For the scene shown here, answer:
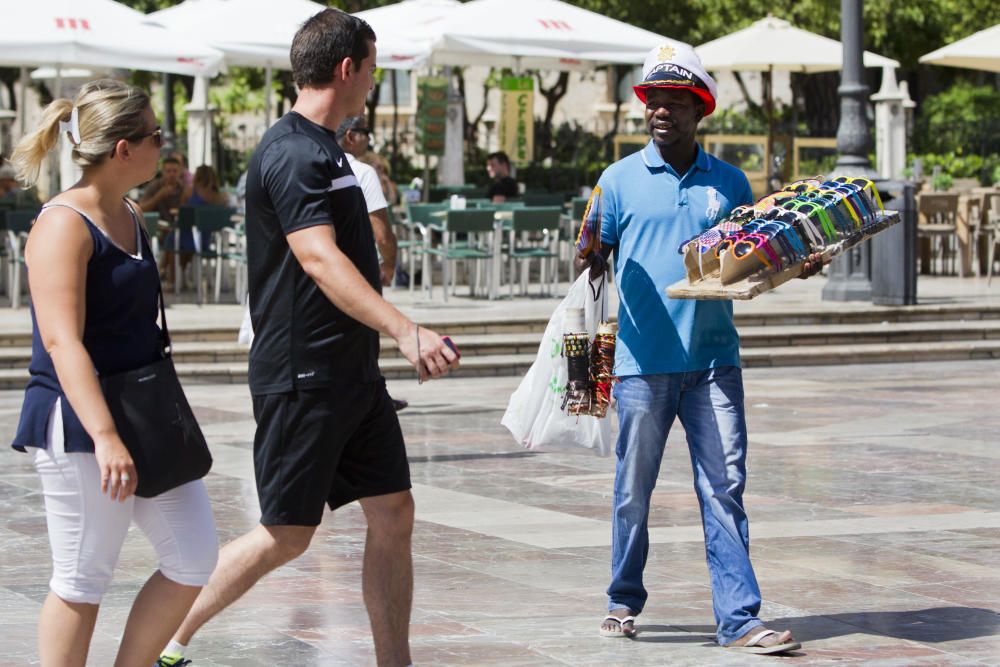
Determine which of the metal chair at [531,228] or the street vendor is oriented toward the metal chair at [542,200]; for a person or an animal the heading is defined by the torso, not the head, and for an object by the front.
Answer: the metal chair at [531,228]

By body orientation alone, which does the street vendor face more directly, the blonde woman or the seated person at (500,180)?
the blonde woman

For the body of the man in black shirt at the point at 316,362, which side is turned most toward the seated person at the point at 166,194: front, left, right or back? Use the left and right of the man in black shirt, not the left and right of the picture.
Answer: left

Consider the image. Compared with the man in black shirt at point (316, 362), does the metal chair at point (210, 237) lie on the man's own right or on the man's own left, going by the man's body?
on the man's own left

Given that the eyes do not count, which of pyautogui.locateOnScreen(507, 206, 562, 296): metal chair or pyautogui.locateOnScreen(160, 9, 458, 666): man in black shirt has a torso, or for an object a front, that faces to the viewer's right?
the man in black shirt

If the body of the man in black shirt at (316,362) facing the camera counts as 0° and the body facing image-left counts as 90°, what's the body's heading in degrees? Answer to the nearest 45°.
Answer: approximately 270°

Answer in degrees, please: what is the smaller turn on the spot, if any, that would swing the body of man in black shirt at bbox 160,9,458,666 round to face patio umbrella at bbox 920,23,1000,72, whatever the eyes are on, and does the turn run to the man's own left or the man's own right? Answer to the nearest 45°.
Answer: approximately 45° to the man's own left

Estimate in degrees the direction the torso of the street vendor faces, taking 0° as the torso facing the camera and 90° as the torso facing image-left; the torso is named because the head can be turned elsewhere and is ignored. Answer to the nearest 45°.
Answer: approximately 0°
